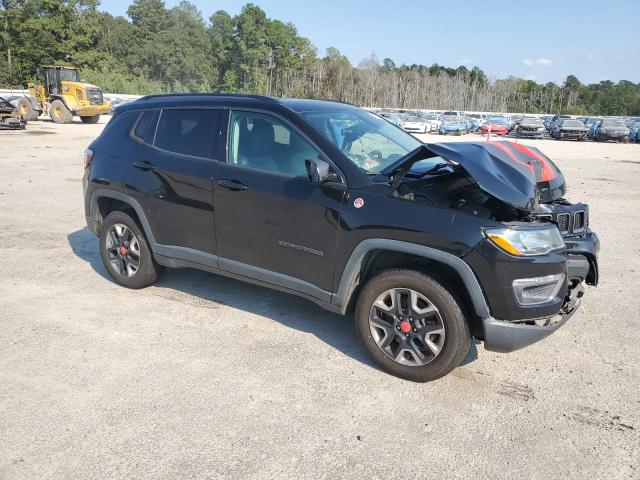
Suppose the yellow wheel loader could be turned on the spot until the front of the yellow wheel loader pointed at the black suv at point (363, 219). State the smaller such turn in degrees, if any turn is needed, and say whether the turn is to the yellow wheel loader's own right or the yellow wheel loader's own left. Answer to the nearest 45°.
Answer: approximately 135° to the yellow wheel loader's own left

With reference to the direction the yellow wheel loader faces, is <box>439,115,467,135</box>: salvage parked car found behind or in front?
behind

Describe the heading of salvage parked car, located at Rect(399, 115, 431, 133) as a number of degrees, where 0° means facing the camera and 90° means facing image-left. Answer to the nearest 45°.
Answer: approximately 45°

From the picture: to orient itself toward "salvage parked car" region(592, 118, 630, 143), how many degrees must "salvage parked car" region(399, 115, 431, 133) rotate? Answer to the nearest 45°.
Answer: approximately 135° to its left

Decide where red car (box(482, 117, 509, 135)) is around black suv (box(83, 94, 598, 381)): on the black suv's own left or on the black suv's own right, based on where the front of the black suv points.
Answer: on the black suv's own left

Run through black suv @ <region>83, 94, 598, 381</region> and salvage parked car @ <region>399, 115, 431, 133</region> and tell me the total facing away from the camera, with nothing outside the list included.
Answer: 0

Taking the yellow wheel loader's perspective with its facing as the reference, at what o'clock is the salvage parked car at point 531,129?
The salvage parked car is roughly at 5 o'clock from the yellow wheel loader.

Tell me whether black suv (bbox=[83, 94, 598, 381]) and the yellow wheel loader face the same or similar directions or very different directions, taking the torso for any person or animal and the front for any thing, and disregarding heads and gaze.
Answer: very different directions

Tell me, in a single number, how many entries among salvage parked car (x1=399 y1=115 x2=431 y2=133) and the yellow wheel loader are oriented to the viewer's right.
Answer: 0

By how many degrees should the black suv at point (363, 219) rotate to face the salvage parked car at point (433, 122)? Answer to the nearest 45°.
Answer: approximately 135° to its left

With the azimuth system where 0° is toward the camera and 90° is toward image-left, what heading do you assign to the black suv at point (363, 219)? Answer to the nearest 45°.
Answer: approximately 315°

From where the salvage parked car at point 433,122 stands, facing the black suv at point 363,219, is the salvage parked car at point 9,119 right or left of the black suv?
right

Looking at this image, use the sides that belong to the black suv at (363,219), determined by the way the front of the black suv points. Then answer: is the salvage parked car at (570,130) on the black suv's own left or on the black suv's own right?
on the black suv's own left

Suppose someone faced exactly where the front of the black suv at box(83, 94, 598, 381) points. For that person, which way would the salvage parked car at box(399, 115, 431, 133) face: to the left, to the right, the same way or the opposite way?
to the right
